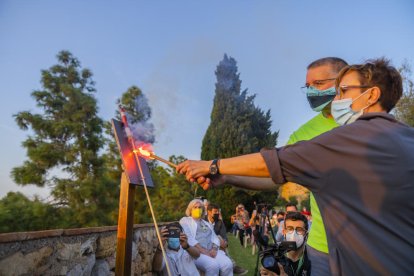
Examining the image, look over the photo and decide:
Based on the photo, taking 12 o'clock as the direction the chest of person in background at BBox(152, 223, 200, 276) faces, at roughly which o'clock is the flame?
The flame is roughly at 12 o'clock from the person in background.

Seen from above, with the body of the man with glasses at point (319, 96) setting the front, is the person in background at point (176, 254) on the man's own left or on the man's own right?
on the man's own right

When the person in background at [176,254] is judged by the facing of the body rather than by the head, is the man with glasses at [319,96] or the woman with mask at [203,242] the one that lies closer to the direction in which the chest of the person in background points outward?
the man with glasses

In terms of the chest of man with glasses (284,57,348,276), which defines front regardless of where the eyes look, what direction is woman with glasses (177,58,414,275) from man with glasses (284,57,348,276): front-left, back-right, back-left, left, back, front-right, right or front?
front-left

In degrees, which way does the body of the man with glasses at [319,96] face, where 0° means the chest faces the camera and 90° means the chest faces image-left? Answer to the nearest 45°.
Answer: approximately 45°

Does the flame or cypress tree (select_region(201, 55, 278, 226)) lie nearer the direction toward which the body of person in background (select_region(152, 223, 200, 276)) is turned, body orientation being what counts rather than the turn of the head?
the flame

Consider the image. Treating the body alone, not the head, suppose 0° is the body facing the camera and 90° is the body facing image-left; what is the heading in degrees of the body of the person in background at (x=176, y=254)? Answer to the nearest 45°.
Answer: approximately 0°

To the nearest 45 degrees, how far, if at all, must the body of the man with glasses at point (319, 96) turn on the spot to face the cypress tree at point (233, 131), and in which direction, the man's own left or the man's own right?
approximately 135° to the man's own right
